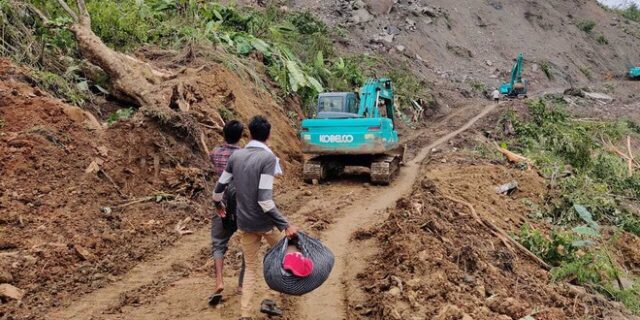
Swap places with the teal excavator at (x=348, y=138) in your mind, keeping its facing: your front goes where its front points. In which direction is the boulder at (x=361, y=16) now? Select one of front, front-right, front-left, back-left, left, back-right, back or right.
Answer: front

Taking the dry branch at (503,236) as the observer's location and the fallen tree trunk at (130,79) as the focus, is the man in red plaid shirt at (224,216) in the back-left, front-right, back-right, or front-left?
front-left

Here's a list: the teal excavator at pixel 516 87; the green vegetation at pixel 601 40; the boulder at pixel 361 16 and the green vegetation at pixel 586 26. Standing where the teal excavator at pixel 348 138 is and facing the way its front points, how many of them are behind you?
0

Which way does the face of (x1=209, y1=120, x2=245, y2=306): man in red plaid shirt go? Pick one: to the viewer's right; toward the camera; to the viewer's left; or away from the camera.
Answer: away from the camera

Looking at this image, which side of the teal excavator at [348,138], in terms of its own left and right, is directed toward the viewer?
back

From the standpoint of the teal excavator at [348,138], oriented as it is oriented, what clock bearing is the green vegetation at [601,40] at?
The green vegetation is roughly at 1 o'clock from the teal excavator.

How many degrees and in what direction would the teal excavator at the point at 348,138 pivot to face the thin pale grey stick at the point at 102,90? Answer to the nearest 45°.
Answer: approximately 90° to its left

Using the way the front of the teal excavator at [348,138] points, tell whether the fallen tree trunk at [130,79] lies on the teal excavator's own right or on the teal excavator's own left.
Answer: on the teal excavator's own left

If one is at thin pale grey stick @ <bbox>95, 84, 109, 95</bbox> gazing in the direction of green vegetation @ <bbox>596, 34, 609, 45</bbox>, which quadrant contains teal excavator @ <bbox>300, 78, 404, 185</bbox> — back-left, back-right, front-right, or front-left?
front-right

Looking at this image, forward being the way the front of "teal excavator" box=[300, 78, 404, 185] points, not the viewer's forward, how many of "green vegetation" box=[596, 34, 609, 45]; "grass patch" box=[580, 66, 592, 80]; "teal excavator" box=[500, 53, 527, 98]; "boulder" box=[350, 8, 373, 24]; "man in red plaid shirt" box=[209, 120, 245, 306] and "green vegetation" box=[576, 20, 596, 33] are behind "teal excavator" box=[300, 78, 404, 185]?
1
